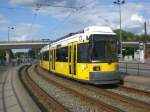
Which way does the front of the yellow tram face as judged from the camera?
facing the viewer and to the right of the viewer

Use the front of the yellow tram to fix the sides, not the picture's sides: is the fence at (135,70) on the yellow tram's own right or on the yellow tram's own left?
on the yellow tram's own left
